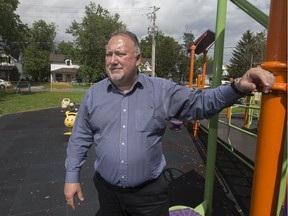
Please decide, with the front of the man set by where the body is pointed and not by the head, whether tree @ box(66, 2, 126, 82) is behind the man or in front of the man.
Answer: behind

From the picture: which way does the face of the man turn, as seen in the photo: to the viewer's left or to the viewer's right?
to the viewer's left

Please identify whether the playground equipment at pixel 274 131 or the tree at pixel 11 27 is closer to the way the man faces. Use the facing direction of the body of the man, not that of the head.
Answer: the playground equipment

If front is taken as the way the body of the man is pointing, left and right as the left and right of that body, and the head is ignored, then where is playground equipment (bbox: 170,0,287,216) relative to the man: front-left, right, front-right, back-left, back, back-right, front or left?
front-left

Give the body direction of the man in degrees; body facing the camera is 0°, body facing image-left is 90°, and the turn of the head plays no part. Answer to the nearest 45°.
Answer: approximately 0°

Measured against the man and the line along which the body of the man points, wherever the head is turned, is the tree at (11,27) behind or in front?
behind
